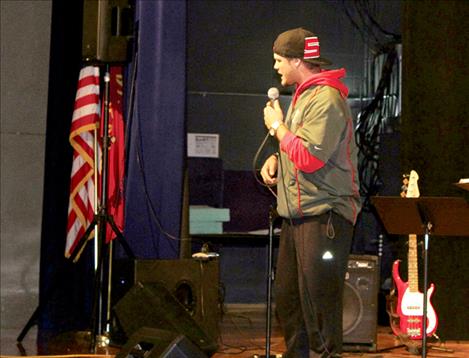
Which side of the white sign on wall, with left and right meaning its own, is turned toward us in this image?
front

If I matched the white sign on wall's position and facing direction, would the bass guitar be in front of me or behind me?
in front

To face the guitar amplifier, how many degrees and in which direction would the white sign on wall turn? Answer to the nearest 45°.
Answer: approximately 45° to its left

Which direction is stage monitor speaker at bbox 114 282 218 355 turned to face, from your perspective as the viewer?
facing to the right of the viewer

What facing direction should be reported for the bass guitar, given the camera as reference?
facing the viewer

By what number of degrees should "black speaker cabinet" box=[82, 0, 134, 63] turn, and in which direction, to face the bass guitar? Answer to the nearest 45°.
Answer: approximately 135° to its left

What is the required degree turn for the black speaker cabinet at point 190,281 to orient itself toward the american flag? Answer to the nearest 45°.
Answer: approximately 90° to its right

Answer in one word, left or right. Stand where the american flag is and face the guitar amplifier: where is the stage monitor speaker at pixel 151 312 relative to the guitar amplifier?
right

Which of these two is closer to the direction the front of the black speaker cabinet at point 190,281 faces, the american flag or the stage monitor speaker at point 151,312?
the stage monitor speaker

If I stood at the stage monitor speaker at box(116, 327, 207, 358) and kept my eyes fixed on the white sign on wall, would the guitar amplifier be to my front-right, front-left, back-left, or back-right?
front-right

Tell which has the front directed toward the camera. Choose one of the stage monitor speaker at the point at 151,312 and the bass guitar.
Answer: the bass guitar
